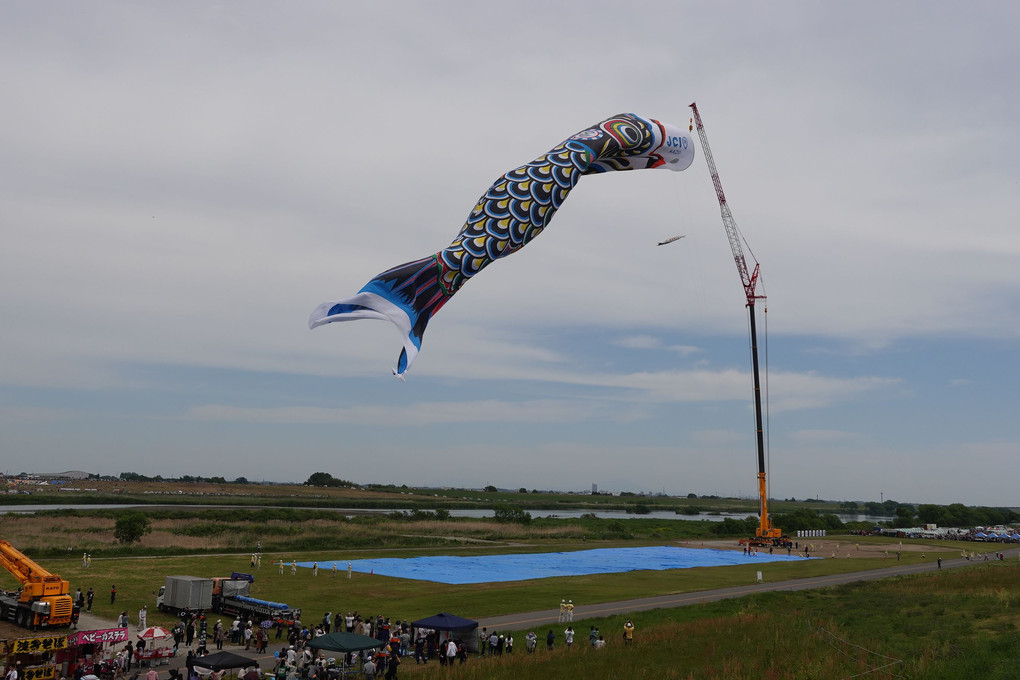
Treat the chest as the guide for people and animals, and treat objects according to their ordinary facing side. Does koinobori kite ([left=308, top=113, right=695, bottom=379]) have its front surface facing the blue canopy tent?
no

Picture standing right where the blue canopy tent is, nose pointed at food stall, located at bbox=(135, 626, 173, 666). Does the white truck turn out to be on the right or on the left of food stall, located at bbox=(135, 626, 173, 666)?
right

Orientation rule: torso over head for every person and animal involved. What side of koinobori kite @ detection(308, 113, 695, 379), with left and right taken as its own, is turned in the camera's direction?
right

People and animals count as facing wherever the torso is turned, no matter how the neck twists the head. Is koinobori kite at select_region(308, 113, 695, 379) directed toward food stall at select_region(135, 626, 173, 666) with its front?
no

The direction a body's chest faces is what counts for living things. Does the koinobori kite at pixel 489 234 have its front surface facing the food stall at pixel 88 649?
no
